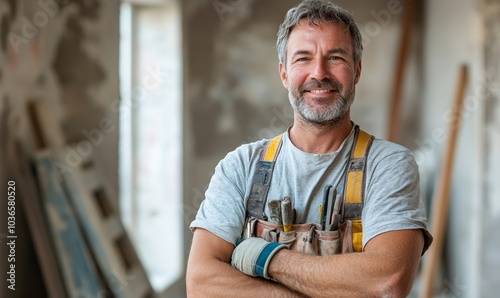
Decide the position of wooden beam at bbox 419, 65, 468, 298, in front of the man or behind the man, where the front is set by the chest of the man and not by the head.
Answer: behind

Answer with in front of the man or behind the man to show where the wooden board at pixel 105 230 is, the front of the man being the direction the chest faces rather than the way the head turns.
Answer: behind

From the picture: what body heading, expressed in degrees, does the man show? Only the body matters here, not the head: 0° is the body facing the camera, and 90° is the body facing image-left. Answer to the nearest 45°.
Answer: approximately 0°

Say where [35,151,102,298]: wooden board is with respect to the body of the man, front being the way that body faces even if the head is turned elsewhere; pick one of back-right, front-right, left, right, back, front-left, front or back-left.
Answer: back-right

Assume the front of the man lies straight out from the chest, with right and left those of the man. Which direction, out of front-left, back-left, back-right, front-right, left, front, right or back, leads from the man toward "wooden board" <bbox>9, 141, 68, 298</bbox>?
back-right

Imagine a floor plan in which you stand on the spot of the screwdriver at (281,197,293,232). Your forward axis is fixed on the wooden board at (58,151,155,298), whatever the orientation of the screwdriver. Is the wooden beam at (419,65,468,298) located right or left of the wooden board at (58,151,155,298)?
right
